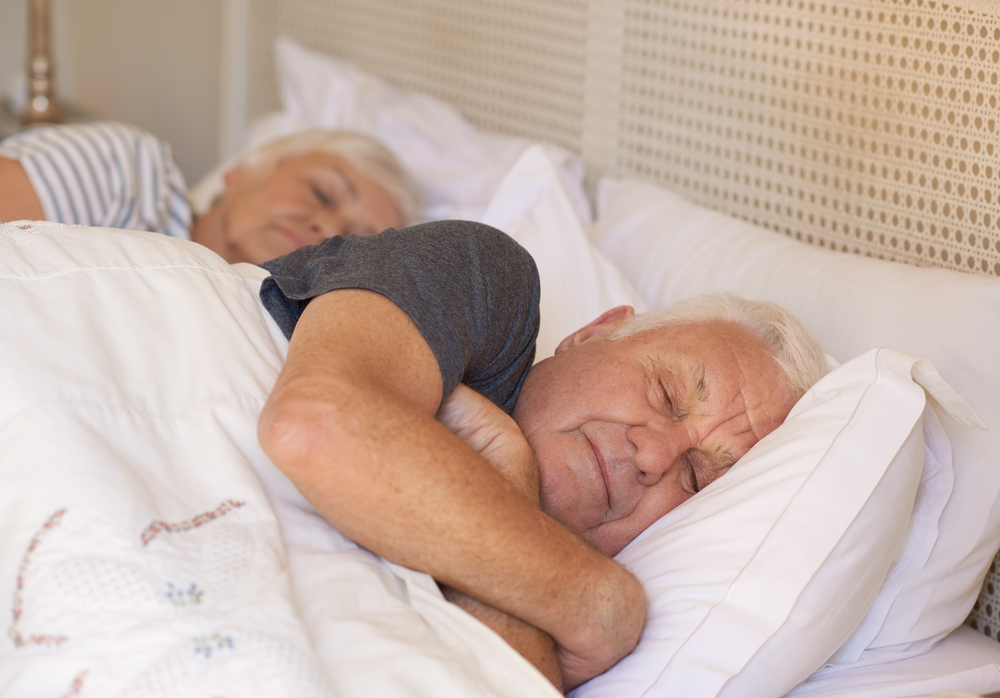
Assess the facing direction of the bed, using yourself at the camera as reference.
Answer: facing the viewer and to the left of the viewer
